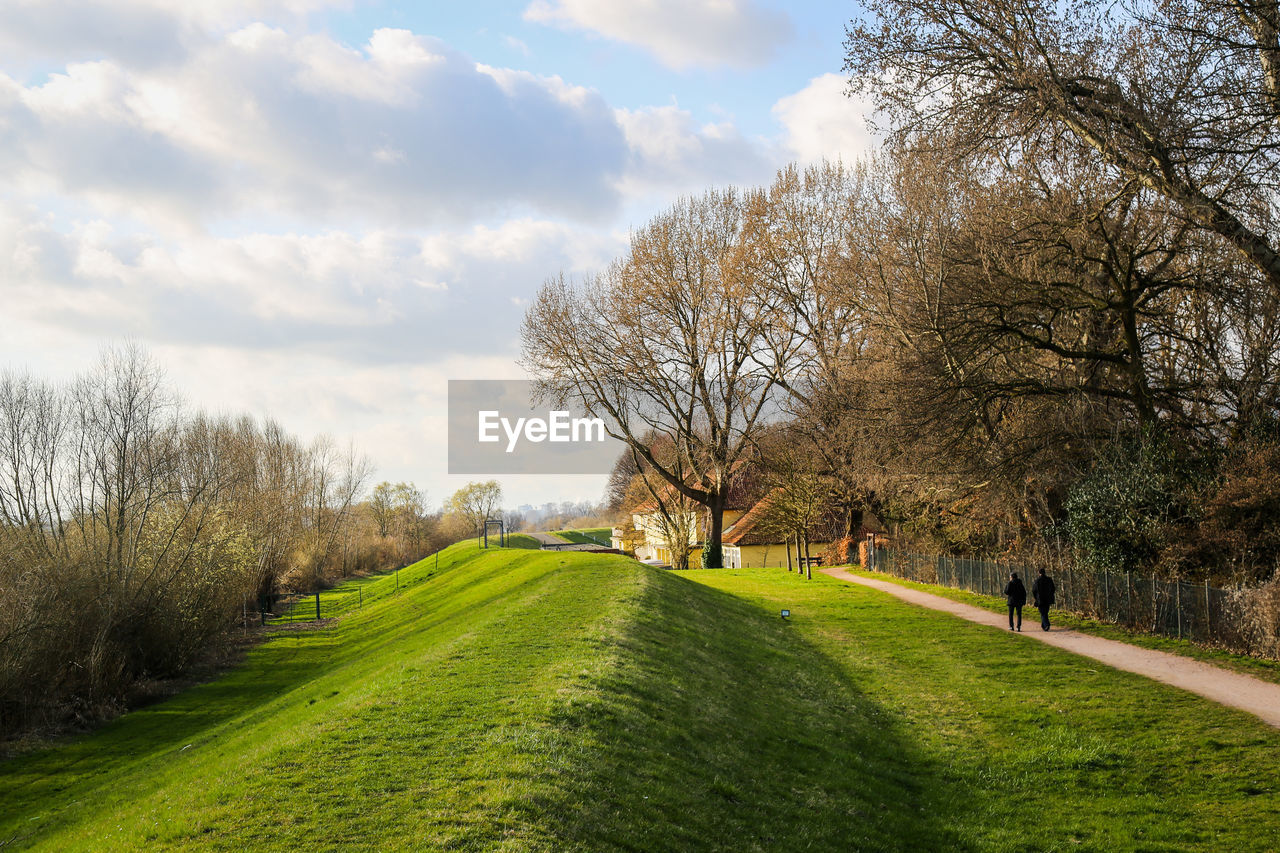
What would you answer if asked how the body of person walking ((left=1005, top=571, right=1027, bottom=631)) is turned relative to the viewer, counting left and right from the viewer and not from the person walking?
facing away from the viewer and to the left of the viewer
